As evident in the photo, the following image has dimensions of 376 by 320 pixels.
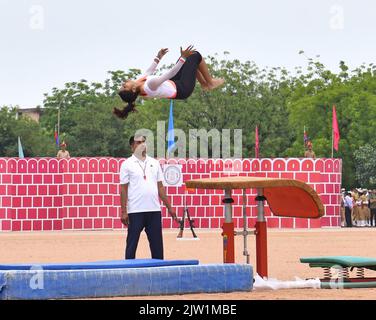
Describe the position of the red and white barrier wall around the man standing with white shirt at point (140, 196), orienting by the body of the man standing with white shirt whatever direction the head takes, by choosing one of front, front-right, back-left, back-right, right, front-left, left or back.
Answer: back

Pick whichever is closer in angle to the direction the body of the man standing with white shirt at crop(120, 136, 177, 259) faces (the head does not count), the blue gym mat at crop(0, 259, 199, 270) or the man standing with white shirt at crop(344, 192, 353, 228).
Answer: the blue gym mat

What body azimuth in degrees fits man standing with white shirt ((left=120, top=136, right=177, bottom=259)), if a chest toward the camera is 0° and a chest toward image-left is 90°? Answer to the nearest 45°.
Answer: approximately 0°
